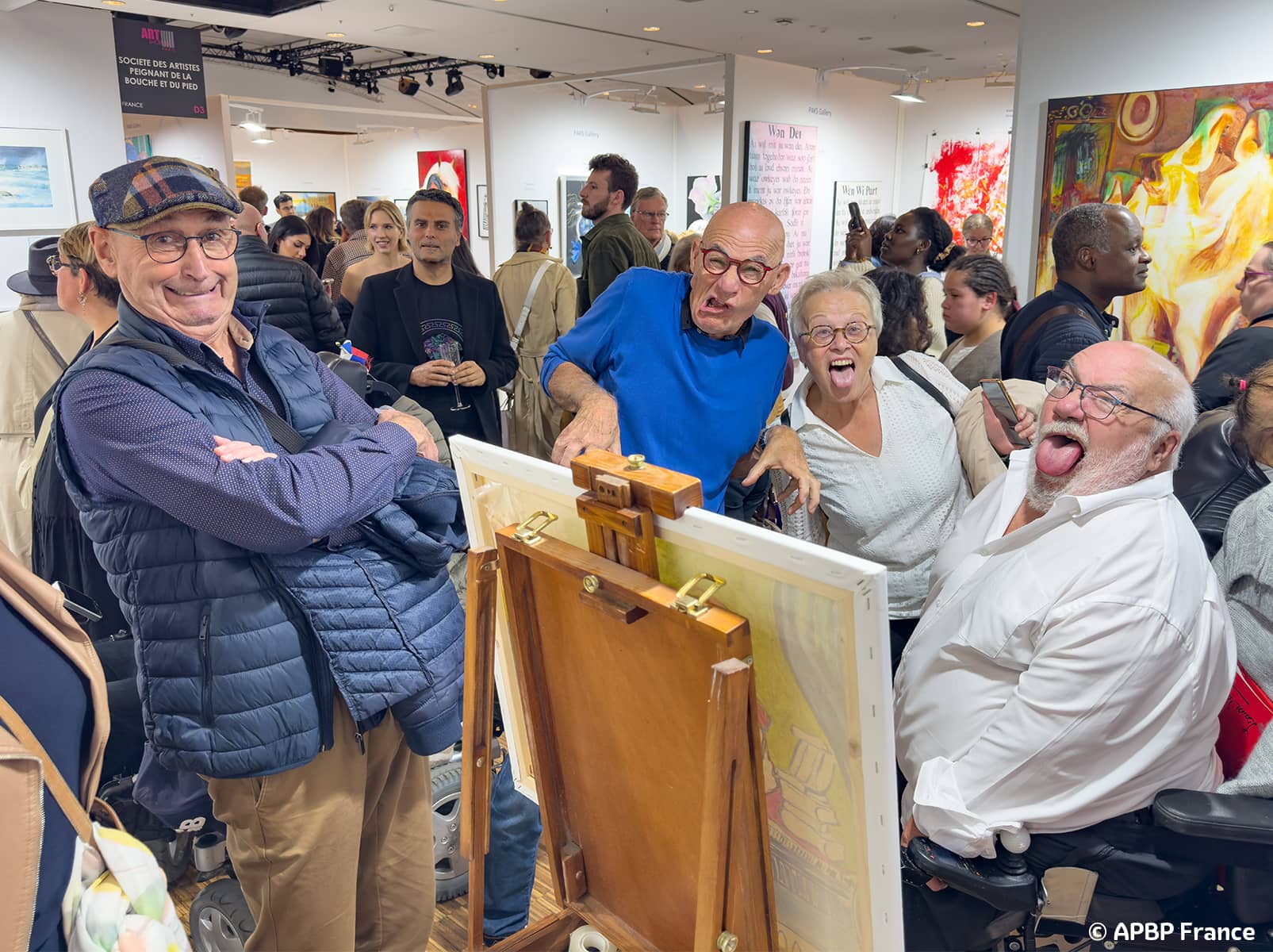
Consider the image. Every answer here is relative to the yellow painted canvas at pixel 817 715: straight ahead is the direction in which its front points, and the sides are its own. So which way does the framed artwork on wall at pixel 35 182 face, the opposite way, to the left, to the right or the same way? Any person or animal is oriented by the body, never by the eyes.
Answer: to the right

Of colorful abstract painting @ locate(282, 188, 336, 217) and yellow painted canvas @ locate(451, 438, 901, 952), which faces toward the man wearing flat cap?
the colorful abstract painting

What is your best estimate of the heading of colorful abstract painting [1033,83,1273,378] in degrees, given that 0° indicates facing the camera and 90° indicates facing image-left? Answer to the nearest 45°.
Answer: approximately 0°

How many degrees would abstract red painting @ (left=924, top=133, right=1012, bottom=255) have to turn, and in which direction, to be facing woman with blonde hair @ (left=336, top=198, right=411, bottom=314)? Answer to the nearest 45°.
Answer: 0° — it already faces them

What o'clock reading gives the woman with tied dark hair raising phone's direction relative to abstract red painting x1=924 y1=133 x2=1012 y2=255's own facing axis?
The woman with tied dark hair raising phone is roughly at 12 o'clock from the abstract red painting.

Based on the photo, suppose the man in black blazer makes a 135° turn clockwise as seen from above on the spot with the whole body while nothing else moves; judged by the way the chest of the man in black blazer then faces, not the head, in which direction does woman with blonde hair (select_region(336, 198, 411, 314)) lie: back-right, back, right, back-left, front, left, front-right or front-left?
front-right

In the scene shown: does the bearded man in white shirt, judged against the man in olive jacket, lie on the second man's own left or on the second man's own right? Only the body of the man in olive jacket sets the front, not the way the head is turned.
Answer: on the second man's own left
